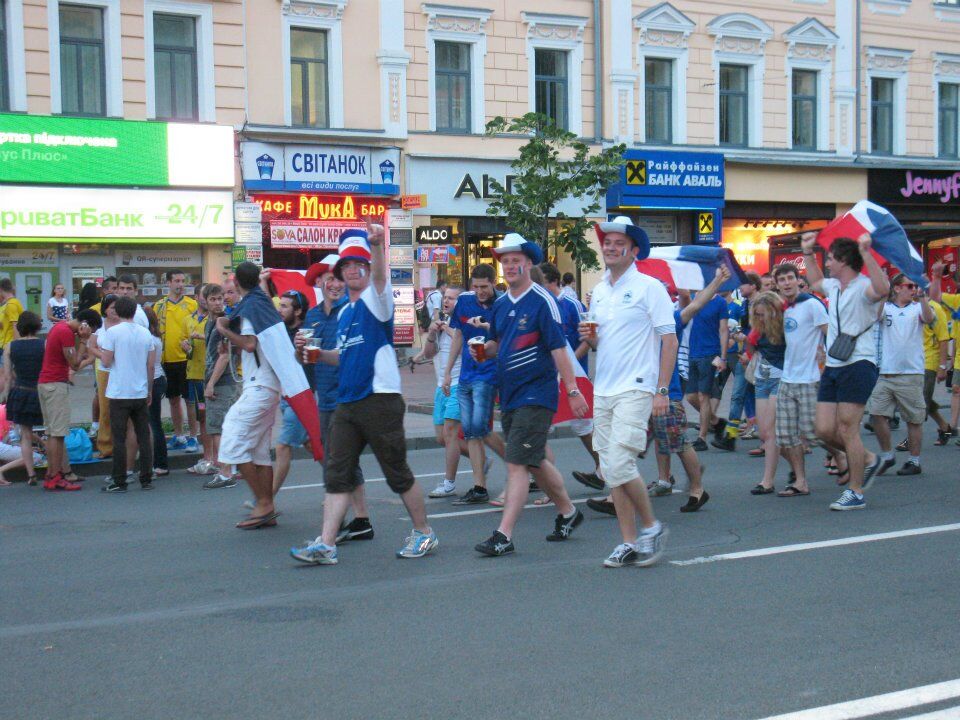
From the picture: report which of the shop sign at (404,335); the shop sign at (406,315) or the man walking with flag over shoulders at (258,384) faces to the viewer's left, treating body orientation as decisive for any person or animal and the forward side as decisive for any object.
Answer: the man walking with flag over shoulders

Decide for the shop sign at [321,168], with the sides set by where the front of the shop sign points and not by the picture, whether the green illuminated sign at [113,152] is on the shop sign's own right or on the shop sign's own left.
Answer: on the shop sign's own right

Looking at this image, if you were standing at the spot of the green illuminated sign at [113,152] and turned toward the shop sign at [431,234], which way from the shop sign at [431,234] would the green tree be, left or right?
right

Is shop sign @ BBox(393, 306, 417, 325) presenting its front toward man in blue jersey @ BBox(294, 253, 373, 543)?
yes

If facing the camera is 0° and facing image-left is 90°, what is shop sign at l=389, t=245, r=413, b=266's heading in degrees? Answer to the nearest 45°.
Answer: approximately 0°

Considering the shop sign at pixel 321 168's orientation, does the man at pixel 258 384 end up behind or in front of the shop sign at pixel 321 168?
in front

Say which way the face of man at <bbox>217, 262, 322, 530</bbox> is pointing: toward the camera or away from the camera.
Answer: away from the camera

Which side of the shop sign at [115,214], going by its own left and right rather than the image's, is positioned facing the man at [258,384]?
front

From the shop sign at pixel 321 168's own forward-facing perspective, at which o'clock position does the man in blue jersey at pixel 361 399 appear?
The man in blue jersey is roughly at 12 o'clock from the shop sign.
